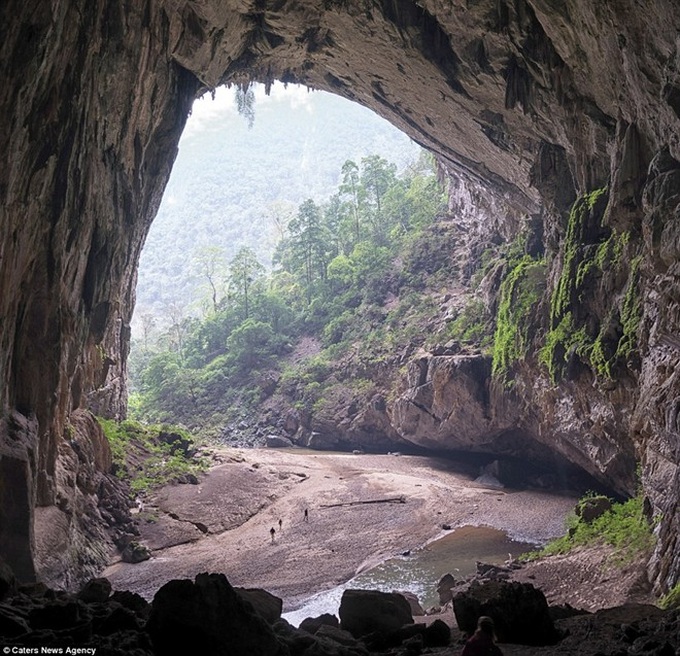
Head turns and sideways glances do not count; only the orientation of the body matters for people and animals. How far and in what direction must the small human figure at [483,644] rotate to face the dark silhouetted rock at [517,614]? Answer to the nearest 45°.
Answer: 0° — it already faces it

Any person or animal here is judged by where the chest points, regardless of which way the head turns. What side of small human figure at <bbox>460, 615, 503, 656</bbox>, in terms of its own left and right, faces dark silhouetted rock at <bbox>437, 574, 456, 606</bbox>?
front

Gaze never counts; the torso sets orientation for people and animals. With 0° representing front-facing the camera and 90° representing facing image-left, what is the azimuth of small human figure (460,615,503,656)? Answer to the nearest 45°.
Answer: approximately 180°

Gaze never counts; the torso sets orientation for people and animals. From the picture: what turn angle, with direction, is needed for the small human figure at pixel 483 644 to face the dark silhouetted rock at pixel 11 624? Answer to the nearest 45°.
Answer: approximately 90° to its left

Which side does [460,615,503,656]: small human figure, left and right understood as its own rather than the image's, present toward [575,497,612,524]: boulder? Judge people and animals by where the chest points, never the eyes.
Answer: front

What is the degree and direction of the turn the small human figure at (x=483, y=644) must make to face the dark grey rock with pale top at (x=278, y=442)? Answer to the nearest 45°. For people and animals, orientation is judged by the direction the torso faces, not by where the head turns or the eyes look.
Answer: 0° — it already faces it

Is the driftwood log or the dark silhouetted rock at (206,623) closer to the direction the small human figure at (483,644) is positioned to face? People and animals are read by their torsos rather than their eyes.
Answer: the driftwood log

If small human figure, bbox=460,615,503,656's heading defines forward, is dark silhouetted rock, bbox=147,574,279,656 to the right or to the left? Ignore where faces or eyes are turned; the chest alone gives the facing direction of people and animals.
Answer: on its left

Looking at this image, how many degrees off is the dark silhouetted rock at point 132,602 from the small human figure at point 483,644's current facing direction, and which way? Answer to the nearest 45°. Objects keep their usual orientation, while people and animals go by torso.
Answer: approximately 45° to its left

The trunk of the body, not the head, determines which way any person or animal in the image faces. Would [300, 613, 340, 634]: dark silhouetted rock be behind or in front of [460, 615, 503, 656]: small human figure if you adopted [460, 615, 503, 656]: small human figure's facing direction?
in front

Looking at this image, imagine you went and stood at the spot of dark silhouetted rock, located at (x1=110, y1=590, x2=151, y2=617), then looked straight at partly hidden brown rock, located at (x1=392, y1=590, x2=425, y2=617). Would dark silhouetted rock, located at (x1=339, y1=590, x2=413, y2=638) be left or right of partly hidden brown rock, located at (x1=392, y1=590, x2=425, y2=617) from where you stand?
right
